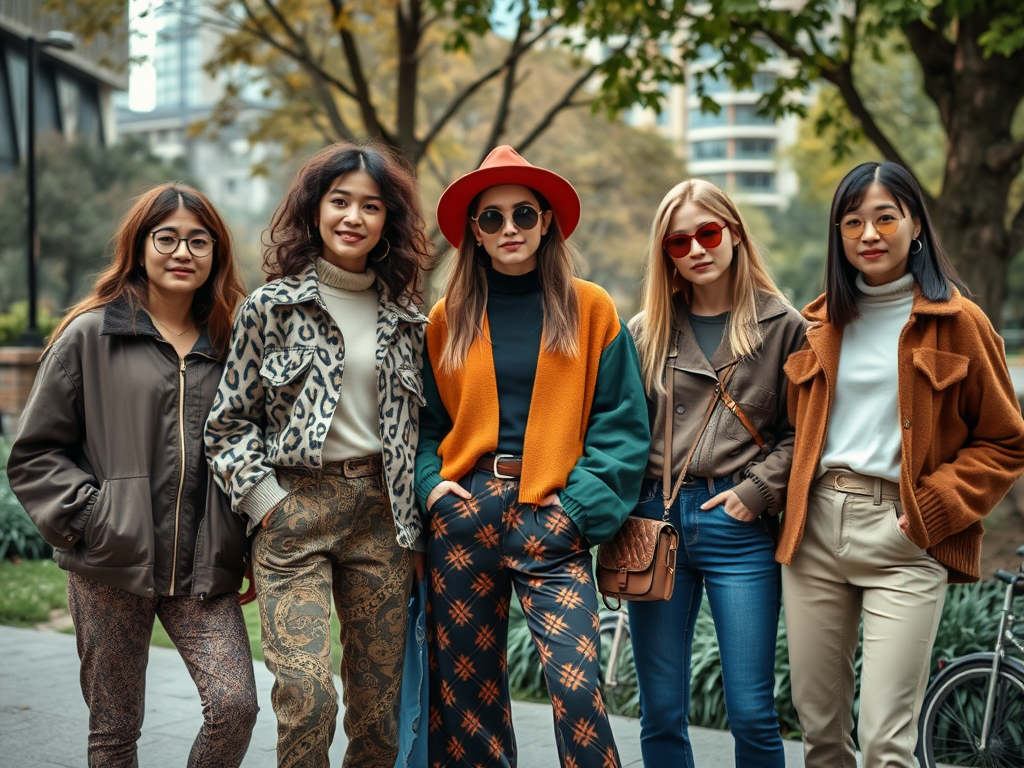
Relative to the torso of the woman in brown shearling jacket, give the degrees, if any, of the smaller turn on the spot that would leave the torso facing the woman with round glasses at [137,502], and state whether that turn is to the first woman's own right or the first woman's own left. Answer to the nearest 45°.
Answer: approximately 45° to the first woman's own right

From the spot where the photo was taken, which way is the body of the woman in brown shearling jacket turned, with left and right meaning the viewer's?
facing the viewer and to the left of the viewer

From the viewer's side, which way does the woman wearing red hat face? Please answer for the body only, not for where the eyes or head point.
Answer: toward the camera

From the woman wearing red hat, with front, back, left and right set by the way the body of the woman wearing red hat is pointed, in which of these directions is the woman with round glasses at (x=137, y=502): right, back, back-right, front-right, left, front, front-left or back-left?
right

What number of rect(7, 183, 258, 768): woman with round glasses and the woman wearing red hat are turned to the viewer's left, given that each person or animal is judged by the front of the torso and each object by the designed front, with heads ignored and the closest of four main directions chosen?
0

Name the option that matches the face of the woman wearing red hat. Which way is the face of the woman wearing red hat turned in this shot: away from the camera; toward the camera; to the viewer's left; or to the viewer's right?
toward the camera

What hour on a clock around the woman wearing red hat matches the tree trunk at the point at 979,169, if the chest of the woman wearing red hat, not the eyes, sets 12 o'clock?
The tree trunk is roughly at 7 o'clock from the woman wearing red hat.

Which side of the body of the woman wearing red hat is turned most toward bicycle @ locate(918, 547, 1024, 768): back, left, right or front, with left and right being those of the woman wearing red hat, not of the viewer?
left

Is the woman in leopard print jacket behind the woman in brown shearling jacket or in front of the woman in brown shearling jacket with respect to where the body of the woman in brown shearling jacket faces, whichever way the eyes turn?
in front

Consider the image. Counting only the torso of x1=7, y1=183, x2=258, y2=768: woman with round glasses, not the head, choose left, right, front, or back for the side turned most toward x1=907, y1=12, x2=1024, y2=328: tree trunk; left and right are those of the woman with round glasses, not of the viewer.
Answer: left

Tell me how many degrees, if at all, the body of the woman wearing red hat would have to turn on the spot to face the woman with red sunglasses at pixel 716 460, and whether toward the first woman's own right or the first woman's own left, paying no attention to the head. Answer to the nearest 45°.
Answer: approximately 90° to the first woman's own left

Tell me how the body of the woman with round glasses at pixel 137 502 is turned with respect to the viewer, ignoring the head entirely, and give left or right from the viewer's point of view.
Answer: facing the viewer and to the right of the viewer

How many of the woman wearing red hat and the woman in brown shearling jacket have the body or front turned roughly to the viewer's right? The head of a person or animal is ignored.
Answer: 0

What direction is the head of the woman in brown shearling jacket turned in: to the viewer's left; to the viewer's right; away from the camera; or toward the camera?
toward the camera

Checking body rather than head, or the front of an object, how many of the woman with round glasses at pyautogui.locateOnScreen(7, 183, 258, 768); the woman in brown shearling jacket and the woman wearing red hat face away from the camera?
0

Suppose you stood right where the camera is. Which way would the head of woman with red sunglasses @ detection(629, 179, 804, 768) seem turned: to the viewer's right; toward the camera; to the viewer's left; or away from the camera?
toward the camera
